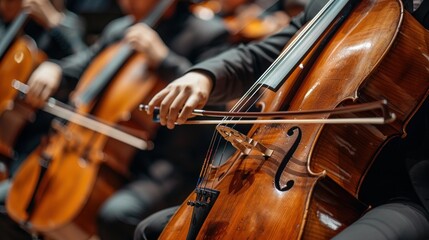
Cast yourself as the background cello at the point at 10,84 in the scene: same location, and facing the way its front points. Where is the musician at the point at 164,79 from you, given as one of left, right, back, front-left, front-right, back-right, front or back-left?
left

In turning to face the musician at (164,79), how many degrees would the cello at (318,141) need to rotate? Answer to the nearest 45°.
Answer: approximately 90° to its right

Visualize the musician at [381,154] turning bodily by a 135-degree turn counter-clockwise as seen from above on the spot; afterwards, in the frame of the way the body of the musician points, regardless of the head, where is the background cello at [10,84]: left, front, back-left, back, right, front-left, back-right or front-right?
back-left

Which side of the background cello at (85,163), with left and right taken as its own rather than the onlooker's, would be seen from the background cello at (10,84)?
right

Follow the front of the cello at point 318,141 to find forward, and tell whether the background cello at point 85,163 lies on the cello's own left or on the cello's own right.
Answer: on the cello's own right

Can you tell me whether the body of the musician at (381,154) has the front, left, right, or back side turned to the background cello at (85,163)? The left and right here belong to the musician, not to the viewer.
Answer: right

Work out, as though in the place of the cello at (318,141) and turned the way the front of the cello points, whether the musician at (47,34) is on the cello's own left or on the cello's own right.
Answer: on the cello's own right

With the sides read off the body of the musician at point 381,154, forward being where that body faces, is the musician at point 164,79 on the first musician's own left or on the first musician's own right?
on the first musician's own right
